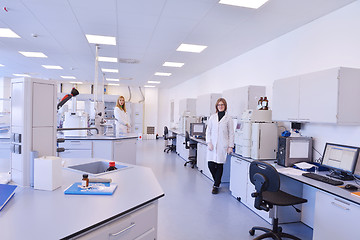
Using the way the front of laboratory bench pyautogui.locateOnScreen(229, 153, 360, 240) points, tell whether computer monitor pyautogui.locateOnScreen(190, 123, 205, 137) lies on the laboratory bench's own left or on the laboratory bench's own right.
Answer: on the laboratory bench's own right

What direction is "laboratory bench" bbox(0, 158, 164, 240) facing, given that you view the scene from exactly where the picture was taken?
facing the viewer and to the right of the viewer

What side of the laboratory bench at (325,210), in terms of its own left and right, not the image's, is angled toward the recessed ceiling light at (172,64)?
right

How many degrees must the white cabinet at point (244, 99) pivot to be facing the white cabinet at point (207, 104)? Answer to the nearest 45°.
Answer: approximately 90° to its right

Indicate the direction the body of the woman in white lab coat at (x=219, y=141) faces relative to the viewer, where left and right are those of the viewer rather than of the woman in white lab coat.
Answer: facing the viewer

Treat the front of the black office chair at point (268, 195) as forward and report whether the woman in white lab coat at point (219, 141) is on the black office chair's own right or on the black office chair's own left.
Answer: on the black office chair's own left

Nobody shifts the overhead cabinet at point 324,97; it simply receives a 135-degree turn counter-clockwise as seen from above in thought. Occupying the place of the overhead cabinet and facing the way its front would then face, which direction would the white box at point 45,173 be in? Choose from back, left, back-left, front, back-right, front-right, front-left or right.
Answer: back-right

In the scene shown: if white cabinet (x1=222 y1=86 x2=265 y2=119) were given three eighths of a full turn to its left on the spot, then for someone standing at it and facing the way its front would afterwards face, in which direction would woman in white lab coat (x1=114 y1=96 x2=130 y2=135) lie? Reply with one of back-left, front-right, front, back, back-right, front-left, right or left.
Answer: back

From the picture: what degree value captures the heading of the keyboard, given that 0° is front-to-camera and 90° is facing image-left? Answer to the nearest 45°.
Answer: approximately 45°

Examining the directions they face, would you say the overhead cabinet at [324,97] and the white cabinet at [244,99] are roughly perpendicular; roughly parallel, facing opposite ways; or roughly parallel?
roughly parallel

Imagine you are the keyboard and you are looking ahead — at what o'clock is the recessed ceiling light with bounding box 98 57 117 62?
The recessed ceiling light is roughly at 2 o'clock from the keyboard.

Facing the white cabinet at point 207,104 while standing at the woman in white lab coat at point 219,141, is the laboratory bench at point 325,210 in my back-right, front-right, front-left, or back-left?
back-right

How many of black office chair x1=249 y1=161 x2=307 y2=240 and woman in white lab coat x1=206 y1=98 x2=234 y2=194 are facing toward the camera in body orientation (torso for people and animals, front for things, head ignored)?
1

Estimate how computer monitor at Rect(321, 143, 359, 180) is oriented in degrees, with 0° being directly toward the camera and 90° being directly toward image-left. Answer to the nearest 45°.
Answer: approximately 45°

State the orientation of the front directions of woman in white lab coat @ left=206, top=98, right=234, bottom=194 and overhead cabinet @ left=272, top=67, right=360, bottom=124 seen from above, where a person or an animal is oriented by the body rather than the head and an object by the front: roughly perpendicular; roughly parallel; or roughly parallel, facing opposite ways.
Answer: roughly perpendicular

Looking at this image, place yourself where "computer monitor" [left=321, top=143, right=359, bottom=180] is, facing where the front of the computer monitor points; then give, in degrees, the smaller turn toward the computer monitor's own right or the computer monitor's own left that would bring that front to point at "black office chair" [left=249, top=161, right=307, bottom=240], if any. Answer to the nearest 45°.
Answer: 0° — it already faces it
